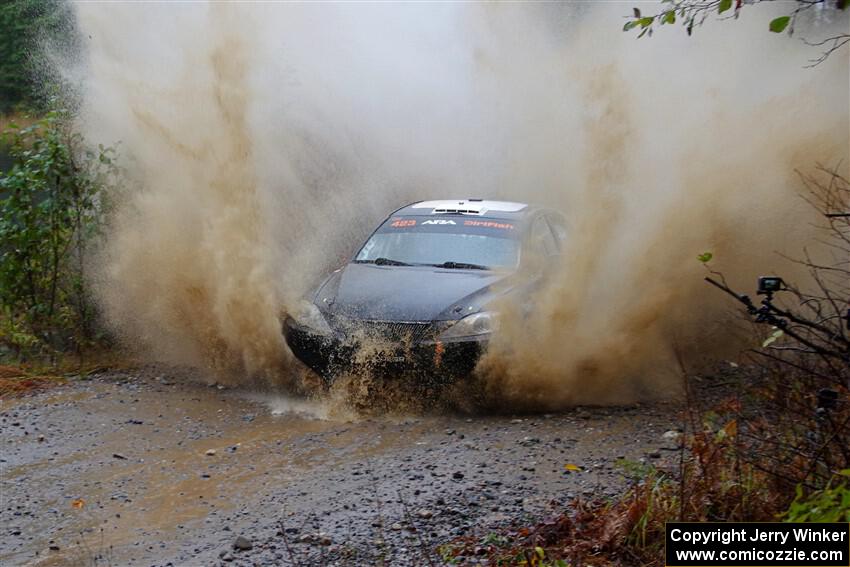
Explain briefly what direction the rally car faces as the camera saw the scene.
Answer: facing the viewer and to the left of the viewer
